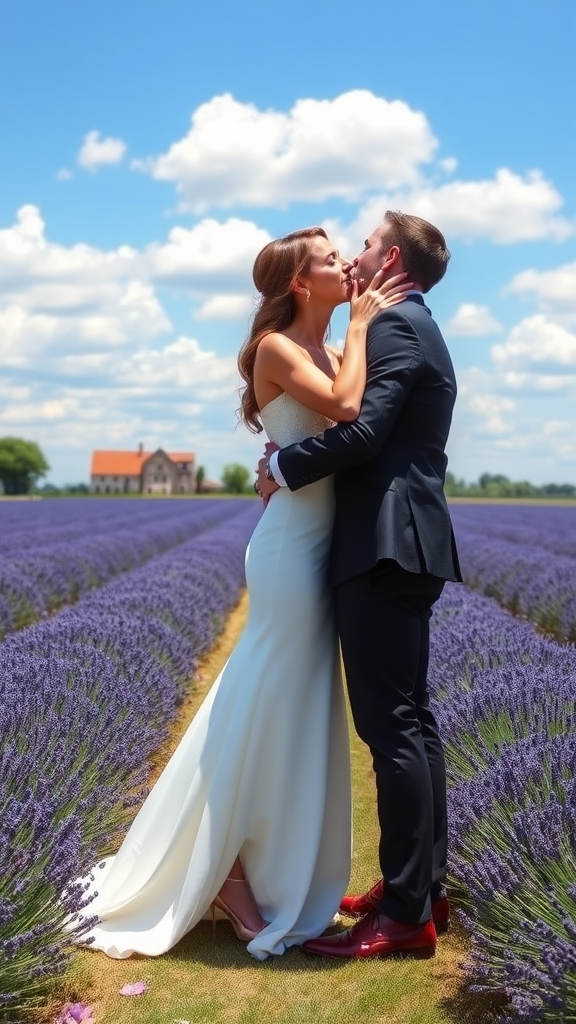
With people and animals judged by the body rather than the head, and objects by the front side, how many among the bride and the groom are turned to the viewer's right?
1

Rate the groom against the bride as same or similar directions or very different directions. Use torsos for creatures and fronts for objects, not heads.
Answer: very different directions

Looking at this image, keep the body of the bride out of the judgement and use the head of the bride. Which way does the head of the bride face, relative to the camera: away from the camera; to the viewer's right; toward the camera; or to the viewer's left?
to the viewer's right

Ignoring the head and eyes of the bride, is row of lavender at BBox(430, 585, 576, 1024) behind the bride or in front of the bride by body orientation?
in front

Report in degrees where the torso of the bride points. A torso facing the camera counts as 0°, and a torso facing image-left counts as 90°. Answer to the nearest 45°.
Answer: approximately 270°

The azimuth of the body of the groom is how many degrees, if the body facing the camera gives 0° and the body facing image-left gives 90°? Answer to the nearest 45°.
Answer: approximately 90°

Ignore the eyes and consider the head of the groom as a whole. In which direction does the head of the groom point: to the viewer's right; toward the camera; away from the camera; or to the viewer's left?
to the viewer's left
